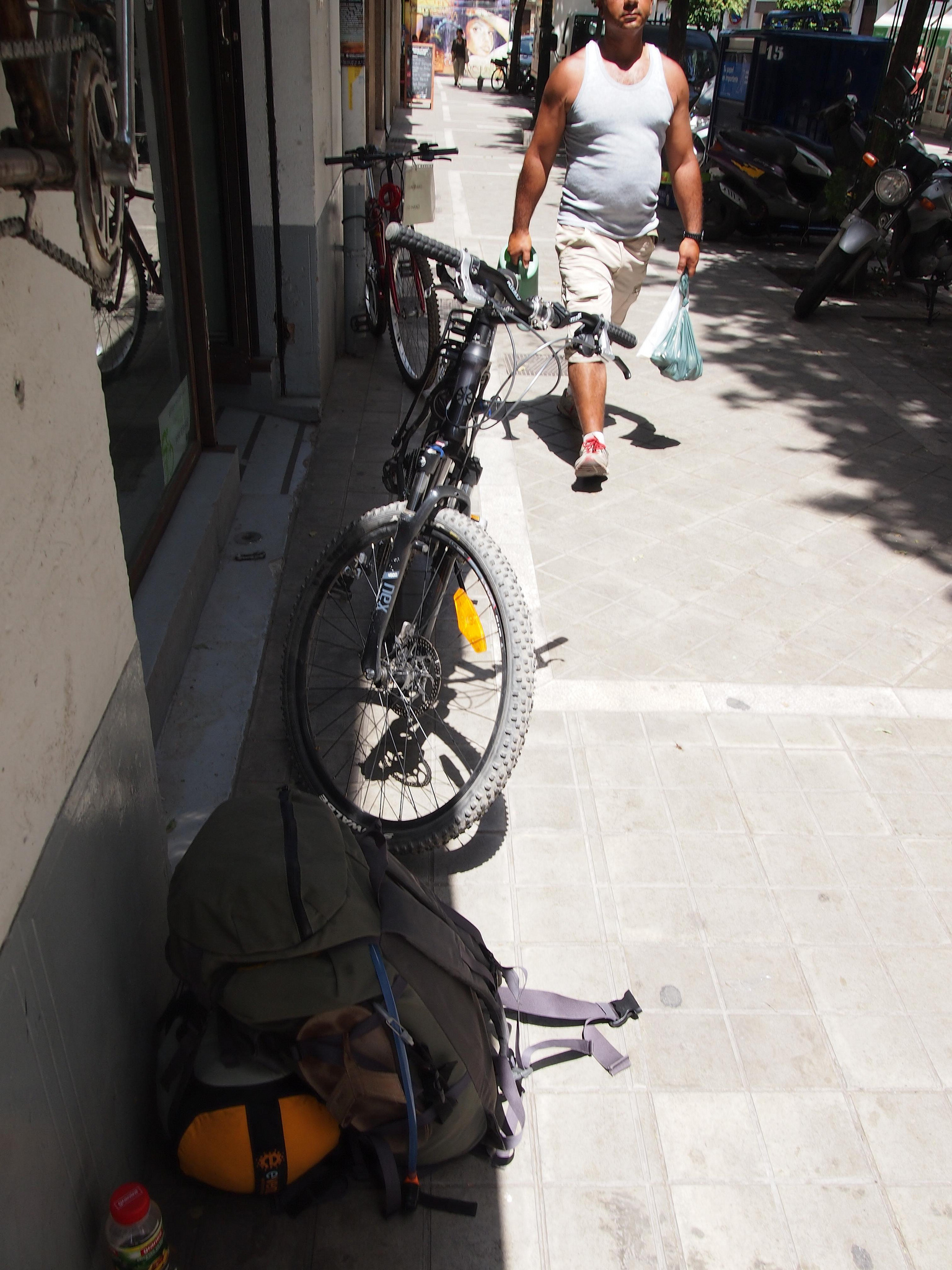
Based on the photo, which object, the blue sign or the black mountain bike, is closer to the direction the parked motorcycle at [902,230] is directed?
the black mountain bike

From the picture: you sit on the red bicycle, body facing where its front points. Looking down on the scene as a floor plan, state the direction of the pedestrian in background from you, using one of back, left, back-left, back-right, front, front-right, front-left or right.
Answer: back

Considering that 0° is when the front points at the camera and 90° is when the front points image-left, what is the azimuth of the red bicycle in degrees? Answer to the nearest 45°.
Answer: approximately 0°

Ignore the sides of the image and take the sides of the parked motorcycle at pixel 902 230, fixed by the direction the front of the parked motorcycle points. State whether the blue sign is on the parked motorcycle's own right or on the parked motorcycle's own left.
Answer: on the parked motorcycle's own right

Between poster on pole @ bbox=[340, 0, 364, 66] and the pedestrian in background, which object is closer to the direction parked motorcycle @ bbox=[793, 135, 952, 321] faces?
the poster on pole

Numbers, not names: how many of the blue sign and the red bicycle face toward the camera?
2

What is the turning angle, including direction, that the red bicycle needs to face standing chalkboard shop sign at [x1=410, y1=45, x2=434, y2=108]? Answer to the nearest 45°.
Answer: approximately 180°

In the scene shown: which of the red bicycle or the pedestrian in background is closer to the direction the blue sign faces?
the red bicycle

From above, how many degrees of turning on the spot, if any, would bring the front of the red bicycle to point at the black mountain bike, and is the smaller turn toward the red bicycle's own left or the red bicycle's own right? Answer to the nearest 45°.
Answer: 0° — it already faces it

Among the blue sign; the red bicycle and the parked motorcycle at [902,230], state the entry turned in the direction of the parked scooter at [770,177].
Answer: the blue sign

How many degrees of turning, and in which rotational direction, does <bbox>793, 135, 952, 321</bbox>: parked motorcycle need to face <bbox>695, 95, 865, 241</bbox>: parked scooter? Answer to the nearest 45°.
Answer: approximately 90° to its right

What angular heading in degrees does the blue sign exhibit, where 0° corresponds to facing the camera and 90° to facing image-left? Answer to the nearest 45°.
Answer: approximately 0°

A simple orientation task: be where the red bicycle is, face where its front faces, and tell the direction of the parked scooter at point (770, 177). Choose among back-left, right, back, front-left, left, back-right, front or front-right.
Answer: back-left
